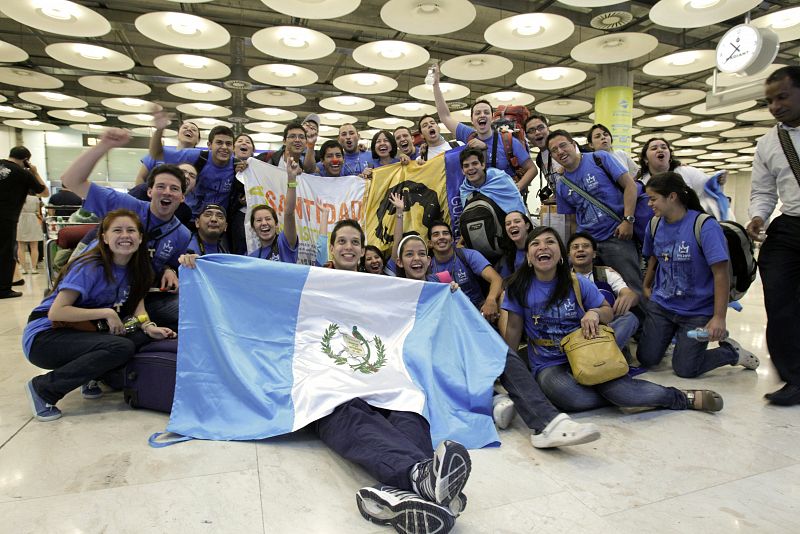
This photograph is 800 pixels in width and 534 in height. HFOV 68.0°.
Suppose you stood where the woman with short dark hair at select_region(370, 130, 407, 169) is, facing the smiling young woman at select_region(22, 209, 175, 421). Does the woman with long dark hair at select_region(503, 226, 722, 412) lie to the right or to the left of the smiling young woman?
left

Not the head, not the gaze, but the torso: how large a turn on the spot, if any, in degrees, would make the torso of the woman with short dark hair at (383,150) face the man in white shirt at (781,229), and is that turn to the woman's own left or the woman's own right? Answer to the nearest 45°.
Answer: approximately 45° to the woman's own left

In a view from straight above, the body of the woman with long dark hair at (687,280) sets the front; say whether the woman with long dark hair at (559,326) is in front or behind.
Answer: in front

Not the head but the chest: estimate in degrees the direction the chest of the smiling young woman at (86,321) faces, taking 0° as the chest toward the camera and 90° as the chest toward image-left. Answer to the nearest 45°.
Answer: approximately 315°

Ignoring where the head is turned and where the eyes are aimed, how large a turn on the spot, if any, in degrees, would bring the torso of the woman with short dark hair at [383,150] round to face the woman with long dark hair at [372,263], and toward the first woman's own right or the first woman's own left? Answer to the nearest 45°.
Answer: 0° — they already face them

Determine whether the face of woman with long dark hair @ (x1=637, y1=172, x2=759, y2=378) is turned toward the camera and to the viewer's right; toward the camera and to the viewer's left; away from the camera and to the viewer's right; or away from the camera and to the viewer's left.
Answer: toward the camera and to the viewer's left

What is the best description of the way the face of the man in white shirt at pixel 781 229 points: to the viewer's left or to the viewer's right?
to the viewer's left

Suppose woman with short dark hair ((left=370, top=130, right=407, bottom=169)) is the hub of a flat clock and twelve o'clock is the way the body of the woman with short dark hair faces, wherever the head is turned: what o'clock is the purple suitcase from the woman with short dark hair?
The purple suitcase is roughly at 1 o'clock from the woman with short dark hair.

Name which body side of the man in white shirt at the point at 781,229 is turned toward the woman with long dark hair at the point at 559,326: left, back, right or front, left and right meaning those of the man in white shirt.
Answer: front

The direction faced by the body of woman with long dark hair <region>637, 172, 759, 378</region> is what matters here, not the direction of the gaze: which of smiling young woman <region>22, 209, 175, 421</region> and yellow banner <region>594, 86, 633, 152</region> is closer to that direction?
the smiling young woman

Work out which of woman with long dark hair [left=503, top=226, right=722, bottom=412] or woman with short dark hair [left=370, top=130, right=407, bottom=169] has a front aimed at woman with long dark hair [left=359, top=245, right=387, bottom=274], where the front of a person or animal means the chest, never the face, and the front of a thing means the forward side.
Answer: woman with short dark hair [left=370, top=130, right=407, bottom=169]

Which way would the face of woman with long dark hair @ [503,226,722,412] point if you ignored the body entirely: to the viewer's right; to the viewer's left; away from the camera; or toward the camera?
toward the camera

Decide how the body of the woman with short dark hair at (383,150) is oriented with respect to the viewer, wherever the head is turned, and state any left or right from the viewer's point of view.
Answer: facing the viewer

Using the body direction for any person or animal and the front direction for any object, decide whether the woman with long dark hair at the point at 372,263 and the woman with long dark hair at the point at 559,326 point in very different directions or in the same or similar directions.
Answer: same or similar directions

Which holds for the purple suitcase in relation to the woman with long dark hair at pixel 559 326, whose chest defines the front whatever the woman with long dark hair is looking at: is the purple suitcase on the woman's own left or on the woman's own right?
on the woman's own right

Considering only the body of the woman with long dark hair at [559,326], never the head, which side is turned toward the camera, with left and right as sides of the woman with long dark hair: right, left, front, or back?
front

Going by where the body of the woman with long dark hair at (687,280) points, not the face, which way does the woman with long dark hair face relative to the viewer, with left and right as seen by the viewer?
facing the viewer and to the left of the viewer
